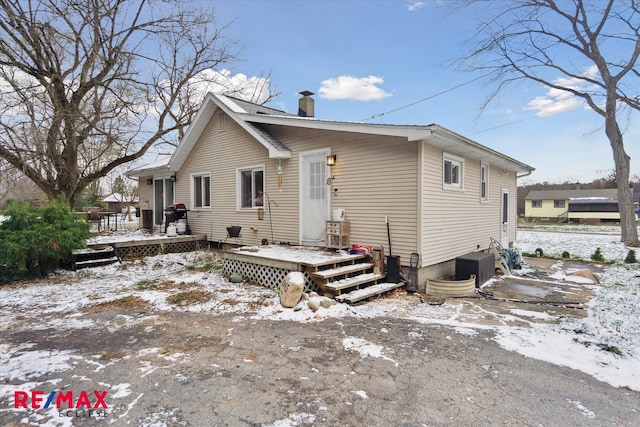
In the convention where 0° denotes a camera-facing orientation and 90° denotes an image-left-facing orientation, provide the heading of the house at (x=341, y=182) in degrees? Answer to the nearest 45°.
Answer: approximately 45°

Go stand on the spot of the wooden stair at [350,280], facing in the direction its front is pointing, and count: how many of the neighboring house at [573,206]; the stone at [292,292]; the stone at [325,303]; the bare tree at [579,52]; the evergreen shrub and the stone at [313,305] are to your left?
2

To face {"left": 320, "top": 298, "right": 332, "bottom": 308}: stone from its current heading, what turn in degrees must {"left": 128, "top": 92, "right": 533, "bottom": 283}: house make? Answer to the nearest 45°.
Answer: approximately 45° to its left

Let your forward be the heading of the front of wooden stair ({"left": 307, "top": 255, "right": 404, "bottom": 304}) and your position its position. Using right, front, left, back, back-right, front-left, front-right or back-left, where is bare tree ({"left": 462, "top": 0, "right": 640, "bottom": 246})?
left

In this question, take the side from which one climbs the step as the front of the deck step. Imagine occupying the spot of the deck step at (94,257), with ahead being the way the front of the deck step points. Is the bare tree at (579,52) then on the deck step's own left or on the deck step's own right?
on the deck step's own left

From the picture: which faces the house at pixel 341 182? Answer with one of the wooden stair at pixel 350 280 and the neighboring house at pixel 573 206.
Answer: the neighboring house

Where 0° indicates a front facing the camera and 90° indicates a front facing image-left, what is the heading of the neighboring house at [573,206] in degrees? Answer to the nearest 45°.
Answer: approximately 0°

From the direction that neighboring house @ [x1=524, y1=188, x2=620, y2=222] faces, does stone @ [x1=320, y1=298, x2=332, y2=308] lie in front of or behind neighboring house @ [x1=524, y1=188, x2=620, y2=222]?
in front

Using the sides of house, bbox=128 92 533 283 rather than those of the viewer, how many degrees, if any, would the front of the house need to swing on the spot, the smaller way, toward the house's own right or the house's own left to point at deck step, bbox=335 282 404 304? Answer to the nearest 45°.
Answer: approximately 45° to the house's own left
